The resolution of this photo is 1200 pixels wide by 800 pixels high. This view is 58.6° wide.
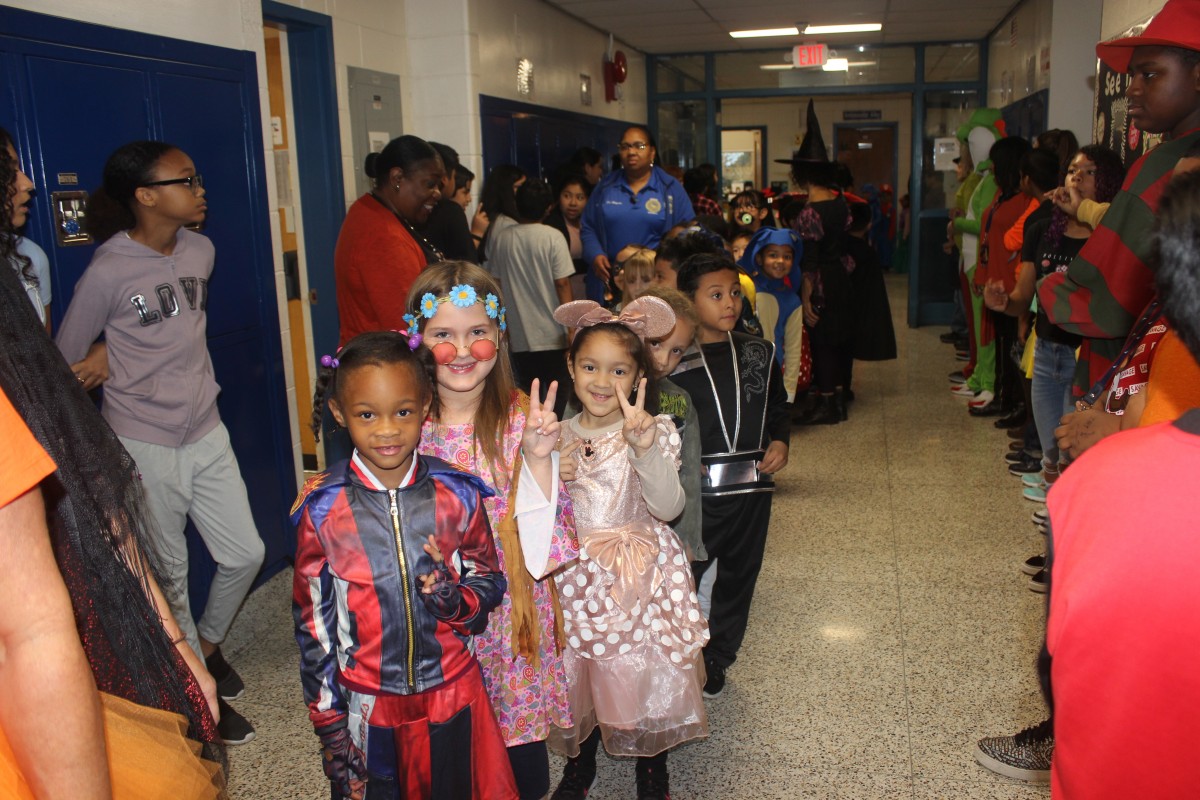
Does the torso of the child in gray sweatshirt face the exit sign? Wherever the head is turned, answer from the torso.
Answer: no

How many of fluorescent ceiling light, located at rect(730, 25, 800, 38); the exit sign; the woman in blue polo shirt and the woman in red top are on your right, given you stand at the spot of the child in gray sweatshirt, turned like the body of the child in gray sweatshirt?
0

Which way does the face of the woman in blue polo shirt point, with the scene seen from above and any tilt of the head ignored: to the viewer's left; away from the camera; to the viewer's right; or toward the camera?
toward the camera

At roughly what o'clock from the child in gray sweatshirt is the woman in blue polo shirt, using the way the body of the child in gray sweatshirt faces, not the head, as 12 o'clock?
The woman in blue polo shirt is roughly at 9 o'clock from the child in gray sweatshirt.

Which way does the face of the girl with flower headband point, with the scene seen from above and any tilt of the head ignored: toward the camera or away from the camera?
toward the camera

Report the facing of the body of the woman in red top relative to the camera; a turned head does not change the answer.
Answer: to the viewer's right

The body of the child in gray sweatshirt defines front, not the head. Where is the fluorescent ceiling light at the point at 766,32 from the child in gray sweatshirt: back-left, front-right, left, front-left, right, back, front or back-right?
left

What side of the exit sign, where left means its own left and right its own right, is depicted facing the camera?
front

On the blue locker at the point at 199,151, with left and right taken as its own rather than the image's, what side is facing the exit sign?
left

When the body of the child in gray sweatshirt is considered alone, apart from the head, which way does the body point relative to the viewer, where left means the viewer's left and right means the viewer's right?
facing the viewer and to the right of the viewer

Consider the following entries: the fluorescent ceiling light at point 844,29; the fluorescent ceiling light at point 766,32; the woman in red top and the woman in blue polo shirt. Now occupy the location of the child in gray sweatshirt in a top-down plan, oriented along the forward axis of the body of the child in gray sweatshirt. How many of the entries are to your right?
0

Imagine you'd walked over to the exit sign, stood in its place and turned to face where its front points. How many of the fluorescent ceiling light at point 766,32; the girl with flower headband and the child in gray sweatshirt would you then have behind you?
0

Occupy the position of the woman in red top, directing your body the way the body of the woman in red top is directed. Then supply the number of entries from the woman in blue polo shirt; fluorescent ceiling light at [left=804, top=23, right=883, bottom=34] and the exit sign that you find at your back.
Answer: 0

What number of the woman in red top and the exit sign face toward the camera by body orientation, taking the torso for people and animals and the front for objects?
1

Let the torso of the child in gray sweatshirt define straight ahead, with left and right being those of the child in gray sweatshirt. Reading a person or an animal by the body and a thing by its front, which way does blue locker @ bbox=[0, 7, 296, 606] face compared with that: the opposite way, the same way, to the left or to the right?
the same way

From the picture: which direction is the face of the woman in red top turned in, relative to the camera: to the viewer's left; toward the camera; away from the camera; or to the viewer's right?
to the viewer's right

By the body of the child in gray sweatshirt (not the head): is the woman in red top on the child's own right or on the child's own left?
on the child's own left
